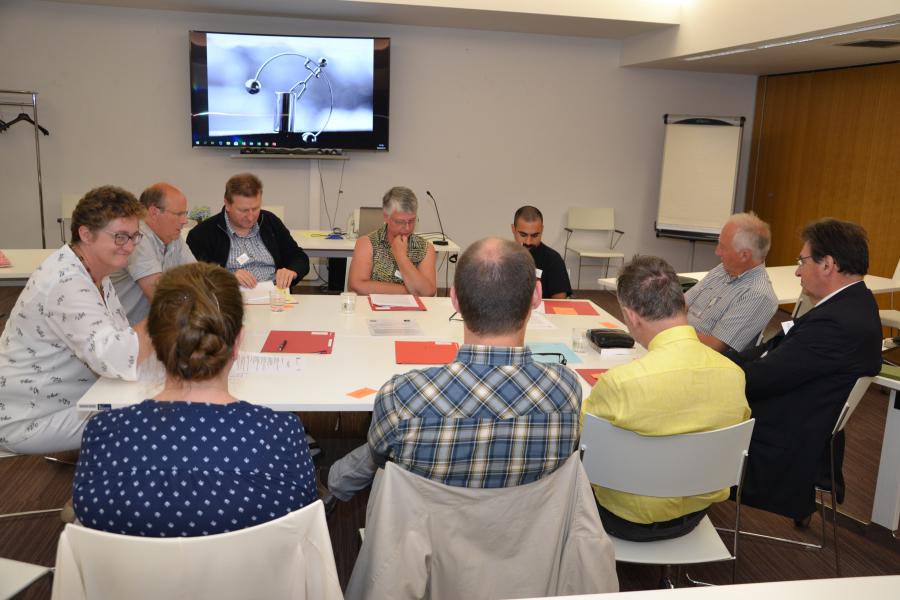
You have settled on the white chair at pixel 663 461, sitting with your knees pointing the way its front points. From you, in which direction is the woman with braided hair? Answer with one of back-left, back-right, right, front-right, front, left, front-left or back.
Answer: back-left

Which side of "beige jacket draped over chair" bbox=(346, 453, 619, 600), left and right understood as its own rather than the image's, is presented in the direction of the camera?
back

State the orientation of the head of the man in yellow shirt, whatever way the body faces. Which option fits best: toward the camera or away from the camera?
away from the camera

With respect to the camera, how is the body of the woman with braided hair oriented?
away from the camera

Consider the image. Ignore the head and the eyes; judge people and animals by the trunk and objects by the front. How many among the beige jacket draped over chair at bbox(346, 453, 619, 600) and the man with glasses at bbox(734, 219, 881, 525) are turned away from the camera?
1

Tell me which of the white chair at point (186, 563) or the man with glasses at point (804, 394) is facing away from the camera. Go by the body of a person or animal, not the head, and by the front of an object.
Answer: the white chair

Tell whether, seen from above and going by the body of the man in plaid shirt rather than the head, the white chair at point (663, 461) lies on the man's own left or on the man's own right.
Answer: on the man's own right

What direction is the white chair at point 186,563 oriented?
away from the camera

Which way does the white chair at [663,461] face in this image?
away from the camera

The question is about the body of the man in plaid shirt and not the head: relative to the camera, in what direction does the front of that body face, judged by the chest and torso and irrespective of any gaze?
away from the camera

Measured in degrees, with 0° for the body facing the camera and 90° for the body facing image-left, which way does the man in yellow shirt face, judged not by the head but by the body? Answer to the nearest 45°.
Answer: approximately 135°
